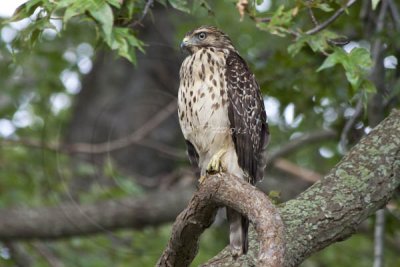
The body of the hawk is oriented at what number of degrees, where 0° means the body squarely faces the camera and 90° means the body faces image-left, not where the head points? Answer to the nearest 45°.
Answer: approximately 45°

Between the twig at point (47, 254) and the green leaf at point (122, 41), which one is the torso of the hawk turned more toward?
the green leaf

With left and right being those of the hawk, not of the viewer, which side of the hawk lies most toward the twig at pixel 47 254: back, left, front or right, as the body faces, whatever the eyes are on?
right

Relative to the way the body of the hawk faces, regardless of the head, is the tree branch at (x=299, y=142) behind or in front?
behind

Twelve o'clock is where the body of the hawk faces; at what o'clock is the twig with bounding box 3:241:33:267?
The twig is roughly at 3 o'clock from the hawk.
